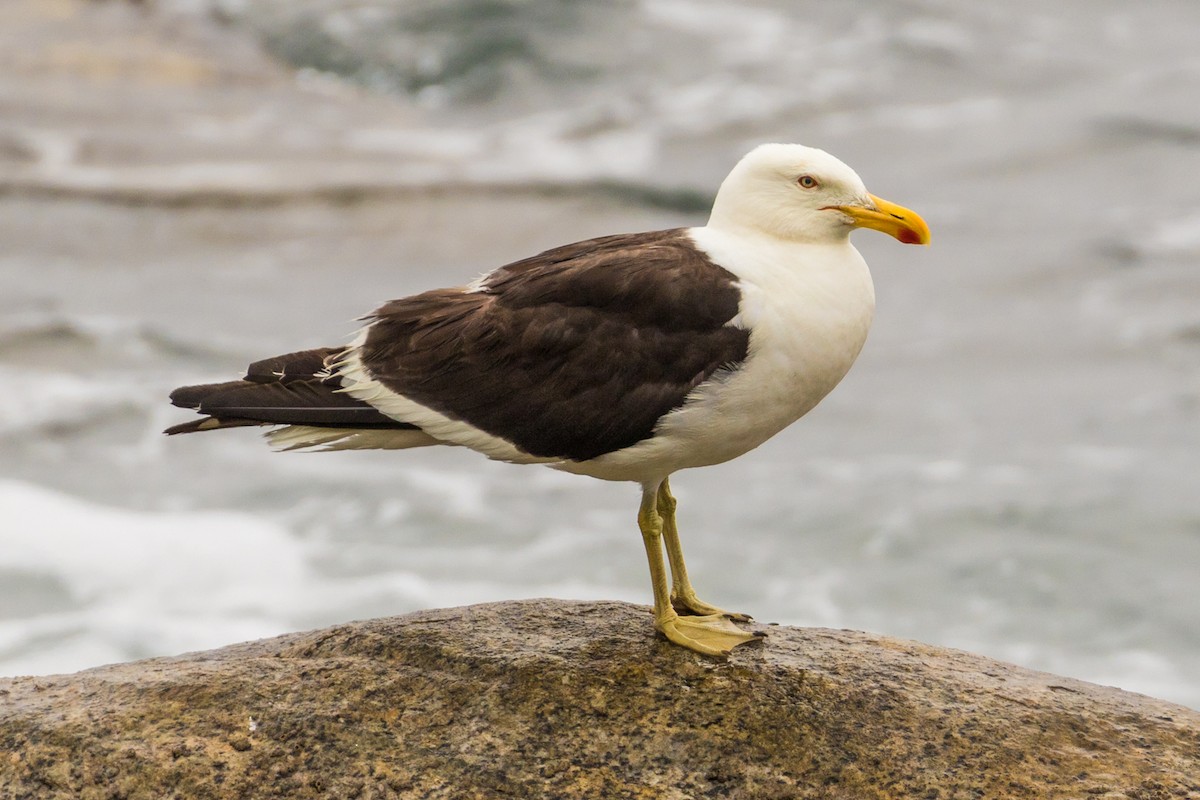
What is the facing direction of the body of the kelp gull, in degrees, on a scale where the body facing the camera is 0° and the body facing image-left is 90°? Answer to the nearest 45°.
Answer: approximately 270°
